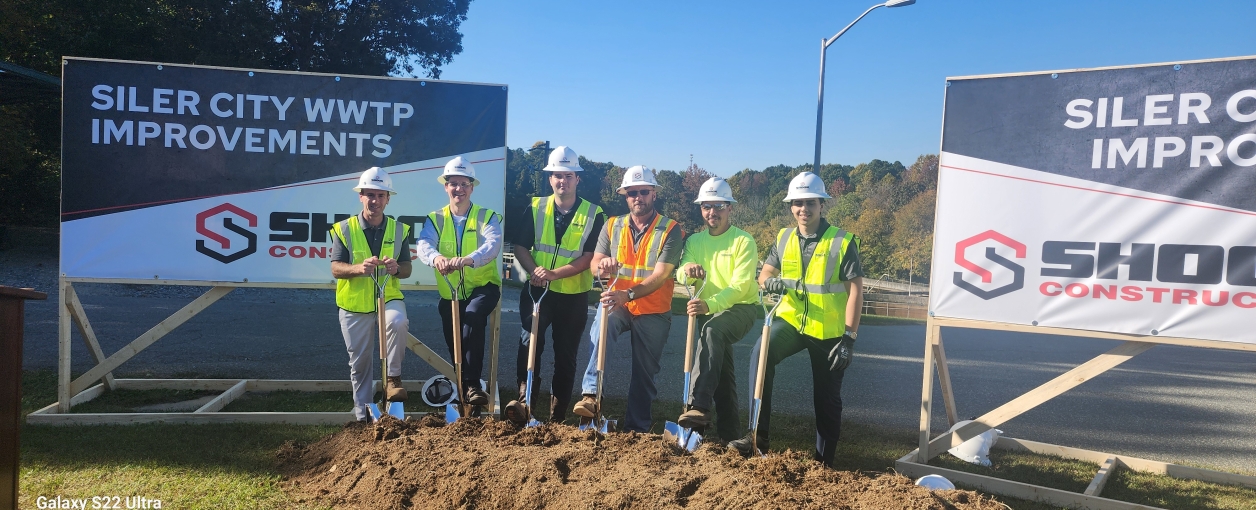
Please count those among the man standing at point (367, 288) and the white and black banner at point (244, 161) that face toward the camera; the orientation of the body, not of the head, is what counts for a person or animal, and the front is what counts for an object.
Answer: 2

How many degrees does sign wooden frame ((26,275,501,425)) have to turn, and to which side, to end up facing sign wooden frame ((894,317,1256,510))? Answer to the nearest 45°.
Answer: approximately 45° to its left

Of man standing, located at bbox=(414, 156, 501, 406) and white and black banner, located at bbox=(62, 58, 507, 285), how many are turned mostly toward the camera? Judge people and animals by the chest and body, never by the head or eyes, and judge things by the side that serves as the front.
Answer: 2

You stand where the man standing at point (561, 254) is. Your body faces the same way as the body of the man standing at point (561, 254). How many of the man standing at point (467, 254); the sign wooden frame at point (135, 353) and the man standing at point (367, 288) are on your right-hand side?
3

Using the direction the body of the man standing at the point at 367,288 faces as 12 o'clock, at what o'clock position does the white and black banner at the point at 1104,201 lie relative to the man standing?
The white and black banner is roughly at 10 o'clock from the man standing.

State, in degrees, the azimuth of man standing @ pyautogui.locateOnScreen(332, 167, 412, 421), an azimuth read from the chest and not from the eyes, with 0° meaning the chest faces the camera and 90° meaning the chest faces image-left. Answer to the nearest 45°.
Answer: approximately 0°
